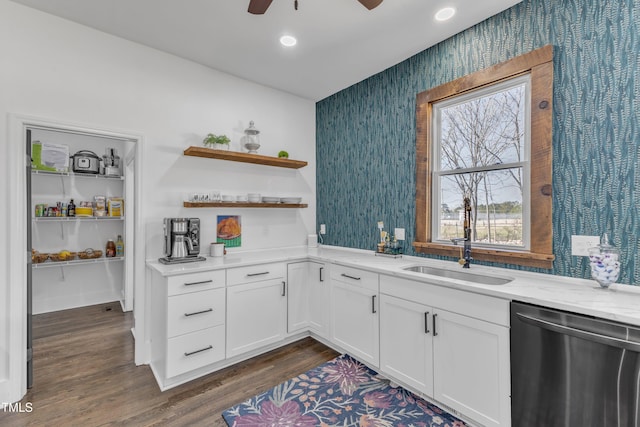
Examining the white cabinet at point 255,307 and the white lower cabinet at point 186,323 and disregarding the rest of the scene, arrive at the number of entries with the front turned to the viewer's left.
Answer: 0

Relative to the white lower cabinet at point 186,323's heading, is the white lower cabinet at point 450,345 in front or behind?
in front

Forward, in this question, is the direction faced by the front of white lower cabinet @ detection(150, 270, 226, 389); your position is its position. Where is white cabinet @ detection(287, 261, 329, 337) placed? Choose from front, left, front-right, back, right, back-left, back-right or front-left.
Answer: front-left

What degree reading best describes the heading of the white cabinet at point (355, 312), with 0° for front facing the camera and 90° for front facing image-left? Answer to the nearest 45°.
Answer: approximately 45°

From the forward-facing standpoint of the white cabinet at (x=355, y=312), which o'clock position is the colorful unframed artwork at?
The colorful unframed artwork is roughly at 2 o'clock from the white cabinet.

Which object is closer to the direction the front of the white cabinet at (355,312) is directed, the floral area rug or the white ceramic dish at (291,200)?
the floral area rug

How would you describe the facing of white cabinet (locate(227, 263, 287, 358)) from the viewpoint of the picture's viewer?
facing the viewer and to the right of the viewer

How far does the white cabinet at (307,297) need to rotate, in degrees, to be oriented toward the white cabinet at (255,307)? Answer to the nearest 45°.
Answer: approximately 45° to its right

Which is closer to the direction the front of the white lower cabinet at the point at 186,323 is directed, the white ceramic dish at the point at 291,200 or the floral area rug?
the floral area rug
